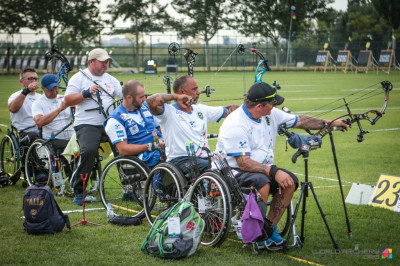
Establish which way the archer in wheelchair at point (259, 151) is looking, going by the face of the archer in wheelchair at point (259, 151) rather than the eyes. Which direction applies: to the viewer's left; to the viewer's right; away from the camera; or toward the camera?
to the viewer's right

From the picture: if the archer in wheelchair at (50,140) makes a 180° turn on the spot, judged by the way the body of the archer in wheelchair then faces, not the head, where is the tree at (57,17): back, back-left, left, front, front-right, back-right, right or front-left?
front-right

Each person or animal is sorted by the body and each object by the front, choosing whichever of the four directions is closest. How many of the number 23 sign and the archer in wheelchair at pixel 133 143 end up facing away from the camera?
0

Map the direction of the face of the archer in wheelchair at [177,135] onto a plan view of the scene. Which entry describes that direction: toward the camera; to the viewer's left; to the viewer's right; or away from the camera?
to the viewer's right

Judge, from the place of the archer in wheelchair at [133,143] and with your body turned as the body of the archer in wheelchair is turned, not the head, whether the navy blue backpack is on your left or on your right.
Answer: on your right

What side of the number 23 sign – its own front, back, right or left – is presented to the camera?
front

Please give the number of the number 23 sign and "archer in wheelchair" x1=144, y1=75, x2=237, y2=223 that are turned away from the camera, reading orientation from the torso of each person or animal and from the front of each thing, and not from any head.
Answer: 0

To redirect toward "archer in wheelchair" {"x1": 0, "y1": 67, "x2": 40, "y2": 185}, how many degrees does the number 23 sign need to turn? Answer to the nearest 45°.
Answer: approximately 90° to its right

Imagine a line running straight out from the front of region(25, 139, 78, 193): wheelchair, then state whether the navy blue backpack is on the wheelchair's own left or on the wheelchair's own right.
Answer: on the wheelchair's own right

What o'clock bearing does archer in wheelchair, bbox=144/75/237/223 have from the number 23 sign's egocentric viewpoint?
The archer in wheelchair is roughly at 2 o'clock from the number 23 sign.

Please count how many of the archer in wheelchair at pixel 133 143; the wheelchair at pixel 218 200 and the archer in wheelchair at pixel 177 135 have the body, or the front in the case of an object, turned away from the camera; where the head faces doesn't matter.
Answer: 0

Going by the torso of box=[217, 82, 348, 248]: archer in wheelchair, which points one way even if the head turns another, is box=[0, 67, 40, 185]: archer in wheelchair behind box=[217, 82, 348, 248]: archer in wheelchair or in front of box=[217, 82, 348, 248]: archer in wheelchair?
behind

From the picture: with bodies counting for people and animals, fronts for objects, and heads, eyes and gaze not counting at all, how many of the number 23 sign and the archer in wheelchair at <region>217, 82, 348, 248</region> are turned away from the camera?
0

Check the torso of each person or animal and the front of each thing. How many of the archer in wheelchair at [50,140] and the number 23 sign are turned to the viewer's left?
0

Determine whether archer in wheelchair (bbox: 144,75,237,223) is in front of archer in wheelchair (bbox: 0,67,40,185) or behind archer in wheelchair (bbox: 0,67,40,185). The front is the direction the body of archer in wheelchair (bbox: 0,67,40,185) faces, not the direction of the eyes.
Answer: in front

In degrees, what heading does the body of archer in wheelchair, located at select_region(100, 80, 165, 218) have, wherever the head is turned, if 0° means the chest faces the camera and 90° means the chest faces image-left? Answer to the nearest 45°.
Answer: approximately 315°

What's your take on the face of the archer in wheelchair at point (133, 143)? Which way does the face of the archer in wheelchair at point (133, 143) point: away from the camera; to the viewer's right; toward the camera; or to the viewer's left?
to the viewer's right

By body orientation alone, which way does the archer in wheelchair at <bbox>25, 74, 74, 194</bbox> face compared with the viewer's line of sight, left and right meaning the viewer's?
facing the viewer and to the right of the viewer
